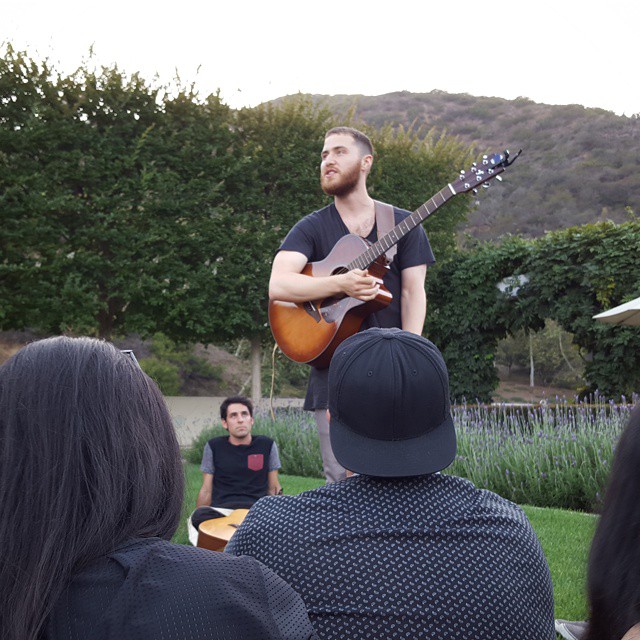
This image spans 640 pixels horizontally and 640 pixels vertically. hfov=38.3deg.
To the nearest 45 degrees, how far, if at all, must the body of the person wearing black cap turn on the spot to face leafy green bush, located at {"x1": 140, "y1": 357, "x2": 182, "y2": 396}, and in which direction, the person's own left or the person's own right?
0° — they already face it

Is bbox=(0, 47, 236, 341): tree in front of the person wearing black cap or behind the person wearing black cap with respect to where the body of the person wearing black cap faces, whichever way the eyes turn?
in front

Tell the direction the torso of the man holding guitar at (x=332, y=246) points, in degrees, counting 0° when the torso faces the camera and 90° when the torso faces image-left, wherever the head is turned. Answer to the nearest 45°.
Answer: approximately 0°

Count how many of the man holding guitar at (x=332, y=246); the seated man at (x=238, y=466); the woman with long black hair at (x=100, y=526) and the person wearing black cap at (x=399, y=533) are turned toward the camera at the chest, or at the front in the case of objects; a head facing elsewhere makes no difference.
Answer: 2

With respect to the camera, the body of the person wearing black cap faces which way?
away from the camera

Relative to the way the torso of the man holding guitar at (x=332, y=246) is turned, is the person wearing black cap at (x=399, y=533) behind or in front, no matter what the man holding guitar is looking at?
in front

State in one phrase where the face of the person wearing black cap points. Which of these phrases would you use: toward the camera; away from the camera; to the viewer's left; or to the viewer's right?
away from the camera

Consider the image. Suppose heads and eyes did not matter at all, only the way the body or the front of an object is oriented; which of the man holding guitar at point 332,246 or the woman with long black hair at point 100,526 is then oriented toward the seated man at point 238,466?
the woman with long black hair

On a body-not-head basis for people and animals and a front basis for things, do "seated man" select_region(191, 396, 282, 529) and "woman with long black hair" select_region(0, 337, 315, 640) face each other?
yes

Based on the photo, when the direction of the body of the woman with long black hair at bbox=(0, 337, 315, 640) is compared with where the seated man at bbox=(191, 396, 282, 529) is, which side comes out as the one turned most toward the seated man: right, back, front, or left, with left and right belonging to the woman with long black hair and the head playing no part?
front

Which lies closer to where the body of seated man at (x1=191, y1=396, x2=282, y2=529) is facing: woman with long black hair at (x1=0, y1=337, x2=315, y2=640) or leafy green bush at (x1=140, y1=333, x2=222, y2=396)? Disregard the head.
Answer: the woman with long black hair

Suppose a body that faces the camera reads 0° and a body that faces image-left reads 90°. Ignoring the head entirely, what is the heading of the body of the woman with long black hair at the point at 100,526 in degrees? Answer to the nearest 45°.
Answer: approximately 180°
